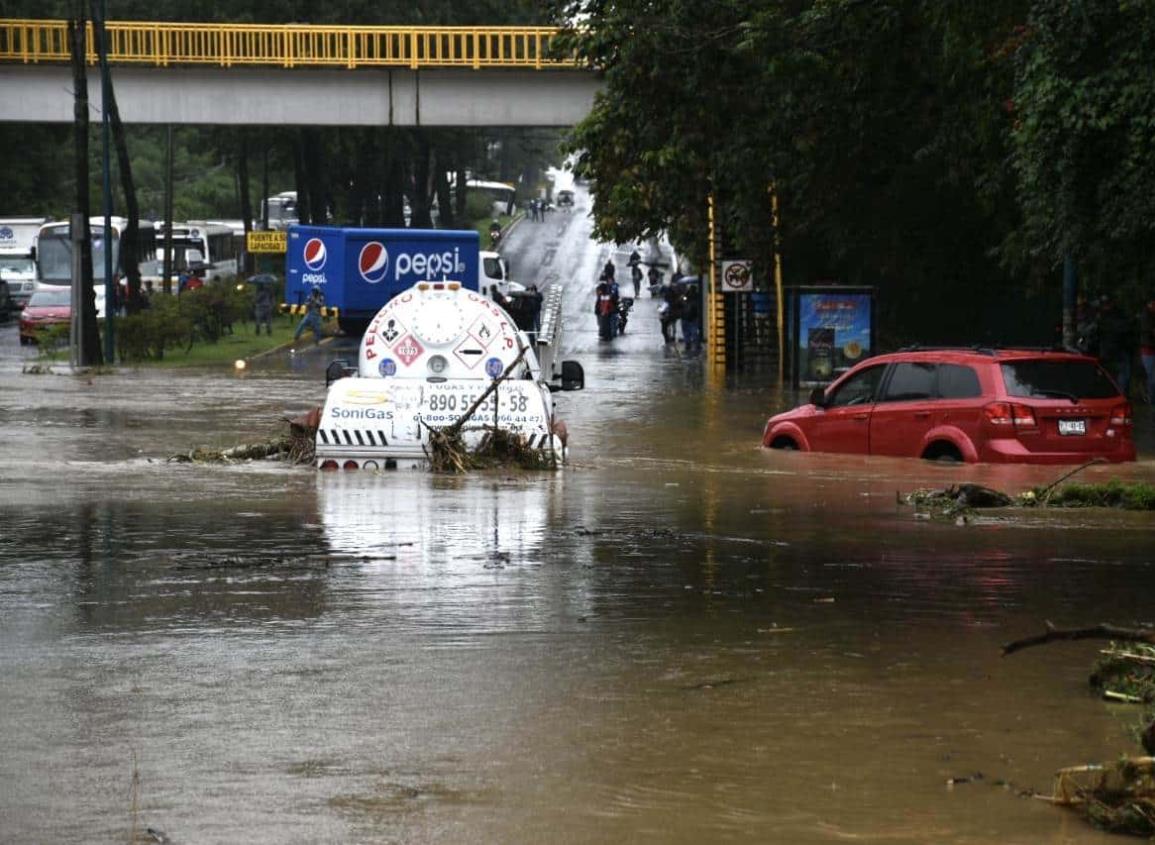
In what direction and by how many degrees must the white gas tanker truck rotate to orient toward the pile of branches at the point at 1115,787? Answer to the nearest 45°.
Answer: approximately 180°

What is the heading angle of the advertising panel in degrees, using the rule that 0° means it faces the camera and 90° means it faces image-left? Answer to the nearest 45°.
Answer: approximately 0°

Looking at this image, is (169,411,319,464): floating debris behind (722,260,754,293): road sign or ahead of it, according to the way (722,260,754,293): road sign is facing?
ahead

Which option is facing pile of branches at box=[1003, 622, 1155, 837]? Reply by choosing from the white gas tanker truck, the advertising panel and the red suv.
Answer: the advertising panel

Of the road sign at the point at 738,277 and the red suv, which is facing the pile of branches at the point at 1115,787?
the road sign

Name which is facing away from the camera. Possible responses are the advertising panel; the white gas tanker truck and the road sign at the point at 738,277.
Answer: the white gas tanker truck

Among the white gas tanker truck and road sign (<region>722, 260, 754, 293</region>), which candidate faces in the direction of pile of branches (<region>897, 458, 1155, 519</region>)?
the road sign

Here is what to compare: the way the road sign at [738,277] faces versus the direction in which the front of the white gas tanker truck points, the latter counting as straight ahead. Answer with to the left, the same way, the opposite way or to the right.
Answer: the opposite way

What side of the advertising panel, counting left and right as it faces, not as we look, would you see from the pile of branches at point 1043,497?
front

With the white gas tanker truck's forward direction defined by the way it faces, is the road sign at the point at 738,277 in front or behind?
in front

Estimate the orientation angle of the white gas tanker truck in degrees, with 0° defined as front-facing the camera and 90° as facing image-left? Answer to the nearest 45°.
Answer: approximately 180°
